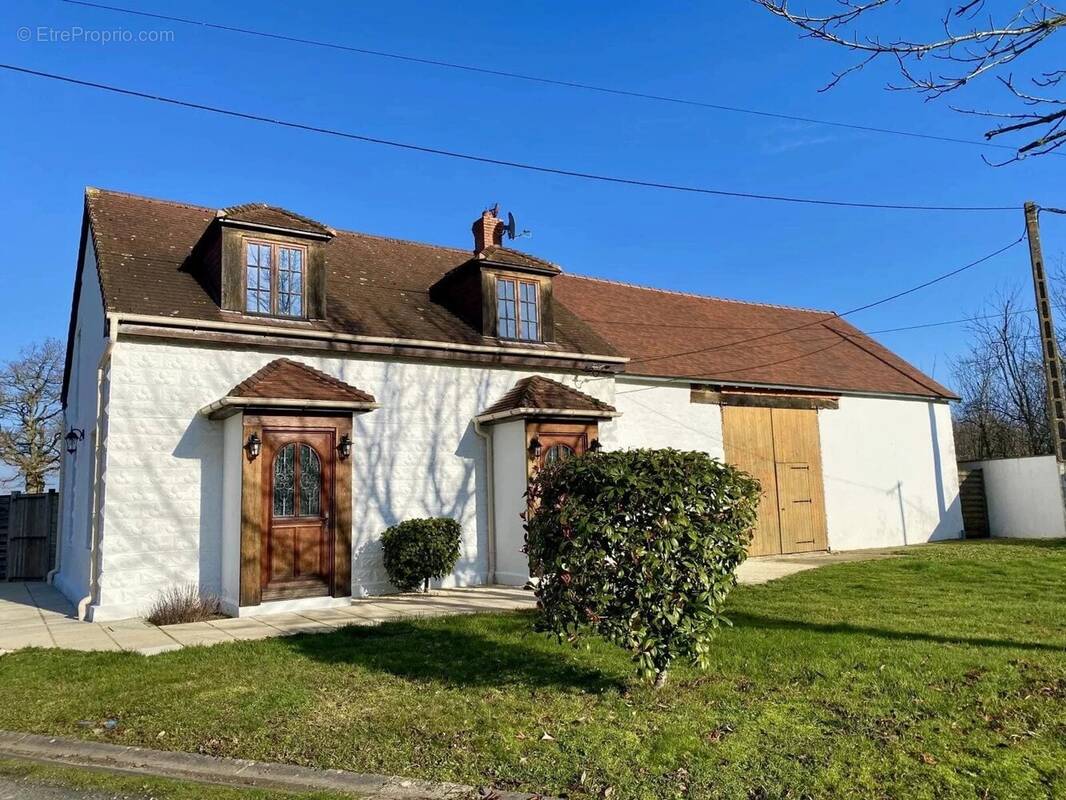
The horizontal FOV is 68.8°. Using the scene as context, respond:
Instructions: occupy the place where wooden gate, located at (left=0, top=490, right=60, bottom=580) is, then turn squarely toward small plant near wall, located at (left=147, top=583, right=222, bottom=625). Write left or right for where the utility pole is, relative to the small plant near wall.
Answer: left

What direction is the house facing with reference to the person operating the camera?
facing the viewer and to the right of the viewer

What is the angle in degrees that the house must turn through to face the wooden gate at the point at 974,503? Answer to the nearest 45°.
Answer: approximately 90° to its left

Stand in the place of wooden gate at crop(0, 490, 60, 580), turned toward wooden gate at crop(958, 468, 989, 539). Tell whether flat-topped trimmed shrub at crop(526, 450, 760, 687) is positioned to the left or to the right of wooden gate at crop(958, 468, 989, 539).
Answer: right

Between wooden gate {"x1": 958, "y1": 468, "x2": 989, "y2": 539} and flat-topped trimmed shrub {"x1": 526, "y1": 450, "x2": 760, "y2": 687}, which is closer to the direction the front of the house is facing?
the flat-topped trimmed shrub

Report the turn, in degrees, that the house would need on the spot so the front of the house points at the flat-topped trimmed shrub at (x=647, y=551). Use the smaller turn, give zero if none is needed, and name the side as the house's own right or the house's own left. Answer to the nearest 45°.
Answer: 0° — it already faces it

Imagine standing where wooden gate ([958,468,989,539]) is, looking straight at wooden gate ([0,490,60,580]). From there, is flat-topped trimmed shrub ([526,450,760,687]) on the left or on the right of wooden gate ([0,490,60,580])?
left

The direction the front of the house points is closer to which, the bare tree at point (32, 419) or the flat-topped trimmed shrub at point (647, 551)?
the flat-topped trimmed shrub
